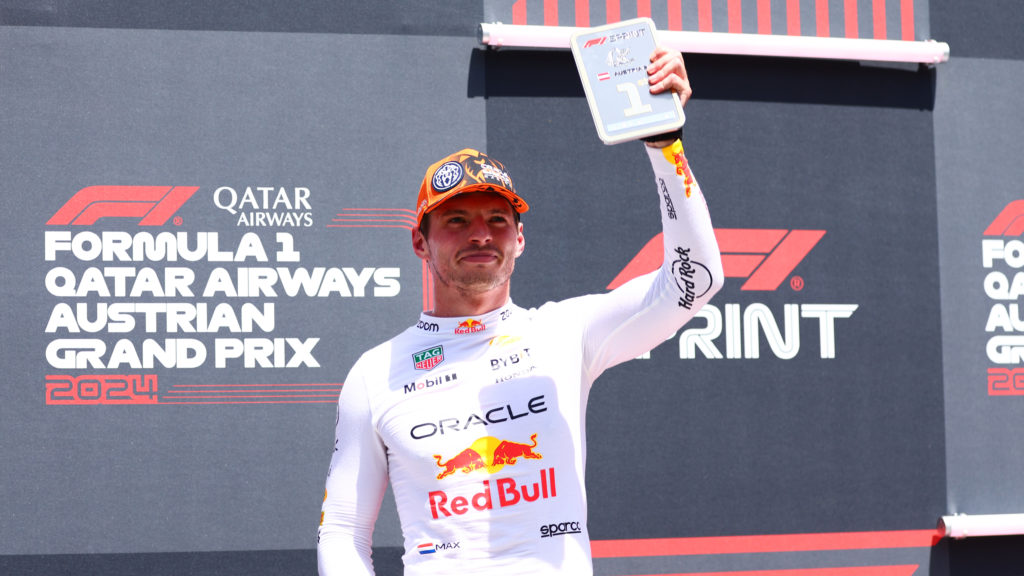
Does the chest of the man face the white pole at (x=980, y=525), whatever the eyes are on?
no

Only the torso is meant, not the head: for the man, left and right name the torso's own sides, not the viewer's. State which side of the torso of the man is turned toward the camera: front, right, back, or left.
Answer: front

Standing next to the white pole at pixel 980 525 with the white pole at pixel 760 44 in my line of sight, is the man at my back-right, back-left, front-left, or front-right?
front-left

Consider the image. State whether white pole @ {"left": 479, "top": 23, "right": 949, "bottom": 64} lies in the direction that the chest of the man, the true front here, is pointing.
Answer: no

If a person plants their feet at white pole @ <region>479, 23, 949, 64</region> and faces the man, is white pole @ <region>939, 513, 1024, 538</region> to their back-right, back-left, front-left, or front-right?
back-left

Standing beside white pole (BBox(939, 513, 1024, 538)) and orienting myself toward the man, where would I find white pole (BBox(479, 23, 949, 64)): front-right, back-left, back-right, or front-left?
front-right
